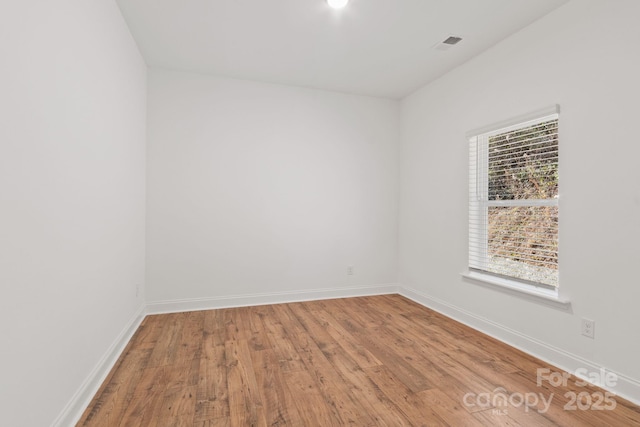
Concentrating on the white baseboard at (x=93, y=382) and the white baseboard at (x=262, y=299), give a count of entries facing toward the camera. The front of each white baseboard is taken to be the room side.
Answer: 1

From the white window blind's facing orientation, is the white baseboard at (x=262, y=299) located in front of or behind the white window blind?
in front

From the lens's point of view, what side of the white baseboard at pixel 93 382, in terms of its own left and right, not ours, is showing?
right

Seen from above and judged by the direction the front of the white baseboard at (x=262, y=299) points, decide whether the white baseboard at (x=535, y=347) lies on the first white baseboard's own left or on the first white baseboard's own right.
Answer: on the first white baseboard's own left

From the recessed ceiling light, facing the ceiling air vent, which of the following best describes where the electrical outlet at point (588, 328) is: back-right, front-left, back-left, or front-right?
front-right

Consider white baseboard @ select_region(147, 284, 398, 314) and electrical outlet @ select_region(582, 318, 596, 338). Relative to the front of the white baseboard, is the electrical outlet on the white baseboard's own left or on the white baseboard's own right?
on the white baseboard's own left

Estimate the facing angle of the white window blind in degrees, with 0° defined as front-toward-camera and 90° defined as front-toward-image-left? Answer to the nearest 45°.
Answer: approximately 45°

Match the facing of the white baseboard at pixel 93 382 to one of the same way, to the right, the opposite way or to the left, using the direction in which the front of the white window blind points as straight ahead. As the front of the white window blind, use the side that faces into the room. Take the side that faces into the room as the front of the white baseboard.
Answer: the opposite way

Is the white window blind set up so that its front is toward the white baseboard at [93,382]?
yes

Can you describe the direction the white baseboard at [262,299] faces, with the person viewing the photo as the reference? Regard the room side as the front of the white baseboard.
facing the viewer

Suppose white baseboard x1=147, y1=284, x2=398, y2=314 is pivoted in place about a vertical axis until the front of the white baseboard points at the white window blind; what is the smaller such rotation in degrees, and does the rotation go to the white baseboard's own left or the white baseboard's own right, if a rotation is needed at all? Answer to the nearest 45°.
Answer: approximately 45° to the white baseboard's own left

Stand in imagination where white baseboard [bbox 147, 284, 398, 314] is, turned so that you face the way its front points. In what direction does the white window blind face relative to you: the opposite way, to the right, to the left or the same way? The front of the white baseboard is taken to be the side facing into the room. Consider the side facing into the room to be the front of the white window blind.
to the right

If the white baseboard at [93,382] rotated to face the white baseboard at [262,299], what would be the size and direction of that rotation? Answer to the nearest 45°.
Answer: approximately 45° to its left

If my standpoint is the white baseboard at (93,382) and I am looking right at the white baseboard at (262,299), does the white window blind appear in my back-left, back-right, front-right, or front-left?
front-right
